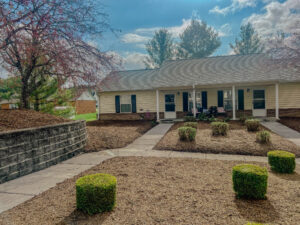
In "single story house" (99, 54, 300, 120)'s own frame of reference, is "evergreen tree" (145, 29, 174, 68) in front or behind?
behind

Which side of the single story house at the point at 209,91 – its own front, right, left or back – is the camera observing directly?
front

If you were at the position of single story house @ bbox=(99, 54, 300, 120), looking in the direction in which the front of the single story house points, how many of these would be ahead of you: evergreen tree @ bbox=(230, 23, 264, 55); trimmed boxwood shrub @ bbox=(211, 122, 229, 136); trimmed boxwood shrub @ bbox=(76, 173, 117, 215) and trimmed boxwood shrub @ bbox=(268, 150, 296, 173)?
3

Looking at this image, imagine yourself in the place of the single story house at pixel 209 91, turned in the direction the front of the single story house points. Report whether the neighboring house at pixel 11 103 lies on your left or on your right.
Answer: on your right

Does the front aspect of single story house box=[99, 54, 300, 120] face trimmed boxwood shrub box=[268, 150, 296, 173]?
yes

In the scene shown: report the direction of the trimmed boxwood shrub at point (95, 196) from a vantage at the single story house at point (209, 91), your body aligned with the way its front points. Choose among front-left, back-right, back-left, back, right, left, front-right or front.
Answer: front

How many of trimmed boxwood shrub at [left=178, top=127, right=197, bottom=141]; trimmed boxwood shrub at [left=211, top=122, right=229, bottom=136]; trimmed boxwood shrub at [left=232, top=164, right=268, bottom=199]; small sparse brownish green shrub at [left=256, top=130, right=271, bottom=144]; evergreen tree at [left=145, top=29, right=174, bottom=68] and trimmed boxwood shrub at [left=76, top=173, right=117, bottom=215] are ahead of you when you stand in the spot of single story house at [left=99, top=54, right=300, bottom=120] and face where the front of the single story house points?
5

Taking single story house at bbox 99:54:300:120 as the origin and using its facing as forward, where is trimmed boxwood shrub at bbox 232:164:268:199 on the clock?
The trimmed boxwood shrub is roughly at 12 o'clock from the single story house.

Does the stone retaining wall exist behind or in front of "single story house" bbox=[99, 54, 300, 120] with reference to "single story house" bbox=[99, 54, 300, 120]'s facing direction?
in front

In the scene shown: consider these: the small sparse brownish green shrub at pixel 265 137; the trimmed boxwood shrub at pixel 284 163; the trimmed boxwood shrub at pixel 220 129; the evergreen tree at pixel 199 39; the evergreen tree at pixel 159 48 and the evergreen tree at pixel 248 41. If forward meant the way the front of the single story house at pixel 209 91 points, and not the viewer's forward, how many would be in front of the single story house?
3

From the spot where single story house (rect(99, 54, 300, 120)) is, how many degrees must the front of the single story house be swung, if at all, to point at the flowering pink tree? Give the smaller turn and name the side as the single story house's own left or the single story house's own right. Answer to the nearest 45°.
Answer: approximately 45° to the single story house's own right

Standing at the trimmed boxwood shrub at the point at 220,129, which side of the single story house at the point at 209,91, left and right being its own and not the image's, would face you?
front

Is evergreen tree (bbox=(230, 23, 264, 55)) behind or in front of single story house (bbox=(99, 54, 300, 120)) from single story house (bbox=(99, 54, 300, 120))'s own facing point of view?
behind

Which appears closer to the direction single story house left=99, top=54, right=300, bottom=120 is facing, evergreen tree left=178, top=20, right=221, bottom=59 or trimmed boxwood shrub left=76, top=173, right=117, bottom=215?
the trimmed boxwood shrub

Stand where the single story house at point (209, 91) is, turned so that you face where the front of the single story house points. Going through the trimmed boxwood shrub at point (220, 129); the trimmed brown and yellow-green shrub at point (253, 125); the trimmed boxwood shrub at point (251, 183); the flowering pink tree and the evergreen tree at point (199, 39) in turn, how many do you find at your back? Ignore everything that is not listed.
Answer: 1
